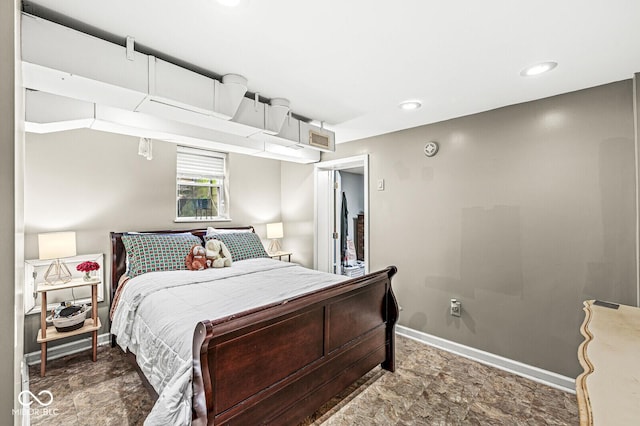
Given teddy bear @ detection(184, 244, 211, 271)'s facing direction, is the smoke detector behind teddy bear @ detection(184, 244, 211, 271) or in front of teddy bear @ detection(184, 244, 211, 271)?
in front

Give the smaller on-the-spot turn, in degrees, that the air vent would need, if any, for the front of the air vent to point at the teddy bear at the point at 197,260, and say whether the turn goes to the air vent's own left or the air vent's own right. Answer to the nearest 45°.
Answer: approximately 135° to the air vent's own right

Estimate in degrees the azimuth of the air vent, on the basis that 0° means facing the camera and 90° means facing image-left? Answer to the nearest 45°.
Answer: approximately 315°

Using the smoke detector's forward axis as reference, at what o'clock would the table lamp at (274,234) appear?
The table lamp is roughly at 2 o'clock from the smoke detector.

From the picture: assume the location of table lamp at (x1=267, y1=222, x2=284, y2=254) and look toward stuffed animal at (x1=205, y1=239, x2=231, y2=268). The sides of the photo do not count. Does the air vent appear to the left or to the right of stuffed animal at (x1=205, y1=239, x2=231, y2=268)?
left

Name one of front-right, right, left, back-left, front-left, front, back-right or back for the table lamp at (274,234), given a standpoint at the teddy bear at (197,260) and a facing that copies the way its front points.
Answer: left

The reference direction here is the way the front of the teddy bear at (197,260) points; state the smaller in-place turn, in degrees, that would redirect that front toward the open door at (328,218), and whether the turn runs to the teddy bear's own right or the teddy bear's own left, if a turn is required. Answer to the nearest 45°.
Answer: approximately 45° to the teddy bear's own left
